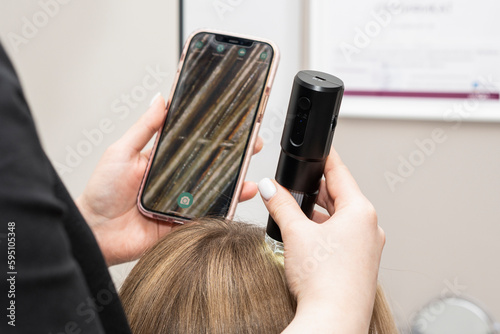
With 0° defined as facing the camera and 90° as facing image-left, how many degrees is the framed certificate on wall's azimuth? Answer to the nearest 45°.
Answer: approximately 0°
